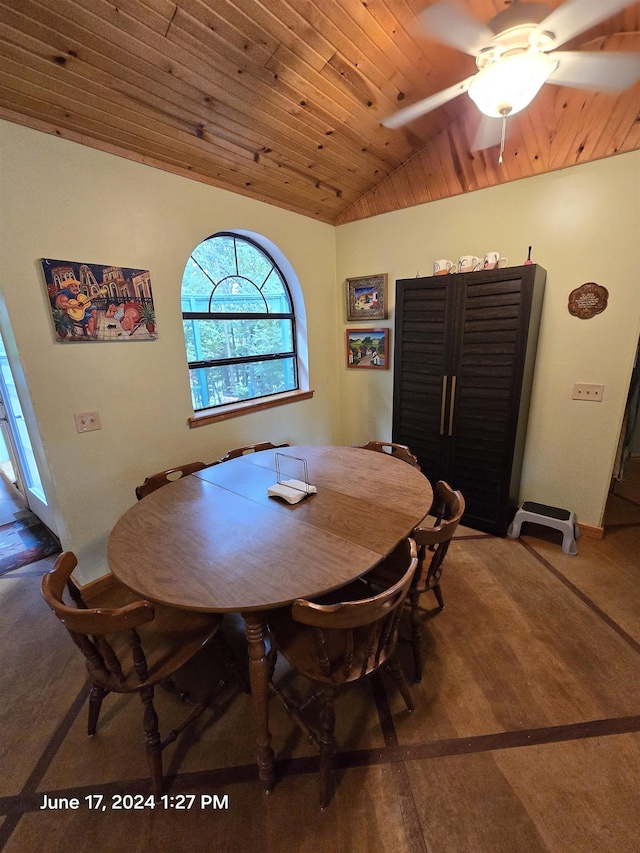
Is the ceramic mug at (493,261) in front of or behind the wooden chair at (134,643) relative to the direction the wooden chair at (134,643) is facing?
in front

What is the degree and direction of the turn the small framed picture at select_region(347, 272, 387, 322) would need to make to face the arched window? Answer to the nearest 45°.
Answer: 0° — it already faces it

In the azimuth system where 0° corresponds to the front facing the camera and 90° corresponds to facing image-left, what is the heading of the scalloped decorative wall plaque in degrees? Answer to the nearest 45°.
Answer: approximately 0°

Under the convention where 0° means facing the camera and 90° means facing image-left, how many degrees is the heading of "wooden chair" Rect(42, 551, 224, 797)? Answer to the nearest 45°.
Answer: approximately 225°

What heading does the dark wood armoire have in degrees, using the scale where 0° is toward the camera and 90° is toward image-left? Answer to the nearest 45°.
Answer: approximately 45°

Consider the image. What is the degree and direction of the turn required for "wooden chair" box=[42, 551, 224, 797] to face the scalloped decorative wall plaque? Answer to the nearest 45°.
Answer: approximately 45° to its right

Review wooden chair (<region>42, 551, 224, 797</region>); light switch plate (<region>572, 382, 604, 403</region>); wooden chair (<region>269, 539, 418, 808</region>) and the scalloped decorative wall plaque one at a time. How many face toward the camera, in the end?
2

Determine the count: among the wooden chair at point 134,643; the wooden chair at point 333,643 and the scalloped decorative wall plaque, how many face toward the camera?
1

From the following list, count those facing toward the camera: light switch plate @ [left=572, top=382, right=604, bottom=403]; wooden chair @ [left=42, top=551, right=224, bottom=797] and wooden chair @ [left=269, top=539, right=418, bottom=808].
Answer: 1

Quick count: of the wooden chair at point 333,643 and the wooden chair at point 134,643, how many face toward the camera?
0
